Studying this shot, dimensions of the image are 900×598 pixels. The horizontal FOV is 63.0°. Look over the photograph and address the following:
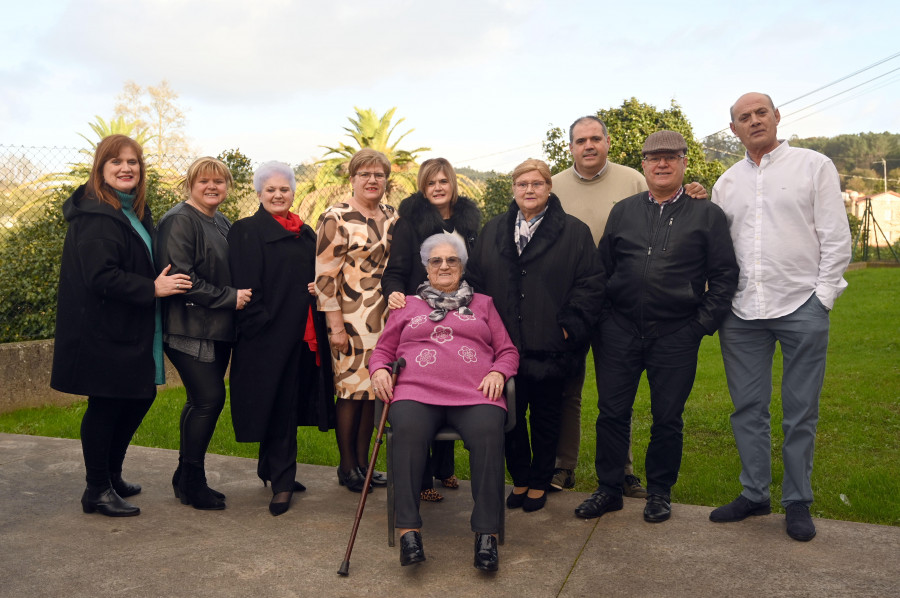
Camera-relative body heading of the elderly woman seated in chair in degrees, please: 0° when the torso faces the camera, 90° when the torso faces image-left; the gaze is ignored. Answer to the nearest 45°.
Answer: approximately 0°

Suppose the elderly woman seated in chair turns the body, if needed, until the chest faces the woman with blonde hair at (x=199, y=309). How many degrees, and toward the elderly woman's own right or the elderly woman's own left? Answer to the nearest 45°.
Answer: approximately 90° to the elderly woman's own right

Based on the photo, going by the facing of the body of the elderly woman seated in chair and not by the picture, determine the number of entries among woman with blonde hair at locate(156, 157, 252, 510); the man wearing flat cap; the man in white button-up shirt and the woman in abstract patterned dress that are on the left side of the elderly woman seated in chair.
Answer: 2

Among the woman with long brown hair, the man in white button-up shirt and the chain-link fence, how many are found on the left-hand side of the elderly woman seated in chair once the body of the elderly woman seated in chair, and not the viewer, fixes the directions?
1

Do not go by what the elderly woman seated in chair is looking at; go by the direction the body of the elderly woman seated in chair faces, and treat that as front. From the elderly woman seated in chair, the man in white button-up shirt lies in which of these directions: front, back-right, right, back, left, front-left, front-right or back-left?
left

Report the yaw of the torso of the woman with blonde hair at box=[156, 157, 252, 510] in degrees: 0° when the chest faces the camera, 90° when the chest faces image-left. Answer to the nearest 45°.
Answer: approximately 315°

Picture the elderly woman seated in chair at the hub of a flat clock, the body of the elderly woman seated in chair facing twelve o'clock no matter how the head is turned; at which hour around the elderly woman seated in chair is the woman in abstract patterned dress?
The woman in abstract patterned dress is roughly at 5 o'clock from the elderly woman seated in chair.
